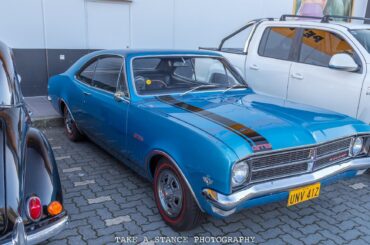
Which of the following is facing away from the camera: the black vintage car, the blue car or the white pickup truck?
the black vintage car

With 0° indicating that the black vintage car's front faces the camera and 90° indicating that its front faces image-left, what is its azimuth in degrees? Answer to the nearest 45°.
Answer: approximately 180°

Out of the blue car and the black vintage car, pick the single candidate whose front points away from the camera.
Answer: the black vintage car

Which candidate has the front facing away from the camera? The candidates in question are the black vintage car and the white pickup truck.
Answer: the black vintage car

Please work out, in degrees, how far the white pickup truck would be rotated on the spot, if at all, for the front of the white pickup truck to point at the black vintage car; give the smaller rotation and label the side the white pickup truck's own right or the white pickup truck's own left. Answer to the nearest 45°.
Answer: approximately 90° to the white pickup truck's own right

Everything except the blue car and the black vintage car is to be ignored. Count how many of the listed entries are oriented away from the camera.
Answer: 1

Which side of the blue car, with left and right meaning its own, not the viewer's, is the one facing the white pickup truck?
left

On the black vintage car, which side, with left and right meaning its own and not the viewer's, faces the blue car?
right
